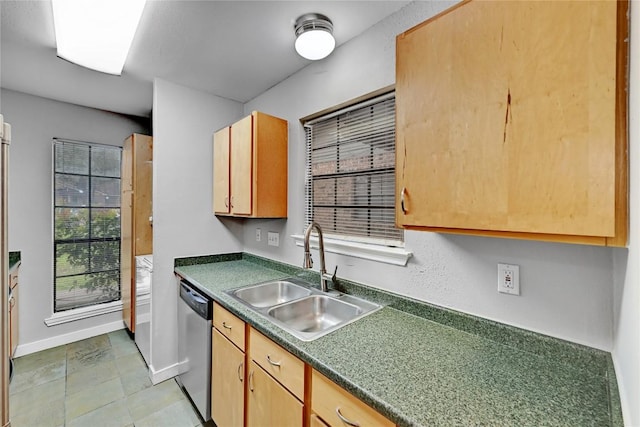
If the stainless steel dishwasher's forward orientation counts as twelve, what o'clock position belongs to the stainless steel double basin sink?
The stainless steel double basin sink is roughly at 9 o'clock from the stainless steel dishwasher.

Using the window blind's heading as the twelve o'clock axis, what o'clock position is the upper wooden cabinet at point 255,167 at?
The upper wooden cabinet is roughly at 2 o'clock from the window blind.

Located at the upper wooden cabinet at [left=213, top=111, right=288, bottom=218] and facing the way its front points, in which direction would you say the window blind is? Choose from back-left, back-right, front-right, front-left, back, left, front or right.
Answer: left

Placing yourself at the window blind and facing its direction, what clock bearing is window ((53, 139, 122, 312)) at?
The window is roughly at 2 o'clock from the window blind.

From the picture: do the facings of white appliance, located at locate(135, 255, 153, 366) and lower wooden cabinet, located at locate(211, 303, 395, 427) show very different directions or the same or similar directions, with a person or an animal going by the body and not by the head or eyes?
same or similar directions

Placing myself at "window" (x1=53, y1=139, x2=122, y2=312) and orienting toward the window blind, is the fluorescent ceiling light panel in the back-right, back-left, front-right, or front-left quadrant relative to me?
front-right

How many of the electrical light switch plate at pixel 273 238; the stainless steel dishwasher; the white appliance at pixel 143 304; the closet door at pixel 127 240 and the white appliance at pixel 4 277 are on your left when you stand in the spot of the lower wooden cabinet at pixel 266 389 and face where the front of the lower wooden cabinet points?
0

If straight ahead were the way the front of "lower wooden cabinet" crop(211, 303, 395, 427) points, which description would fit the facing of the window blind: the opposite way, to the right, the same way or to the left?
the same way

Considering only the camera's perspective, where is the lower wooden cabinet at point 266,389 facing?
facing the viewer and to the left of the viewer

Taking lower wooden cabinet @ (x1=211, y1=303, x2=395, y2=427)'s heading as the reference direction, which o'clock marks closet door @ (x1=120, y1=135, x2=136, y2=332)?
The closet door is roughly at 3 o'clock from the lower wooden cabinet.

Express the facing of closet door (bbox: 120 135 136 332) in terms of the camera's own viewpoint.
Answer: facing to the left of the viewer

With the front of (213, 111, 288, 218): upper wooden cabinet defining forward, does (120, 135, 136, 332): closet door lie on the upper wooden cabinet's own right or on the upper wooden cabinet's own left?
on the upper wooden cabinet's own right
